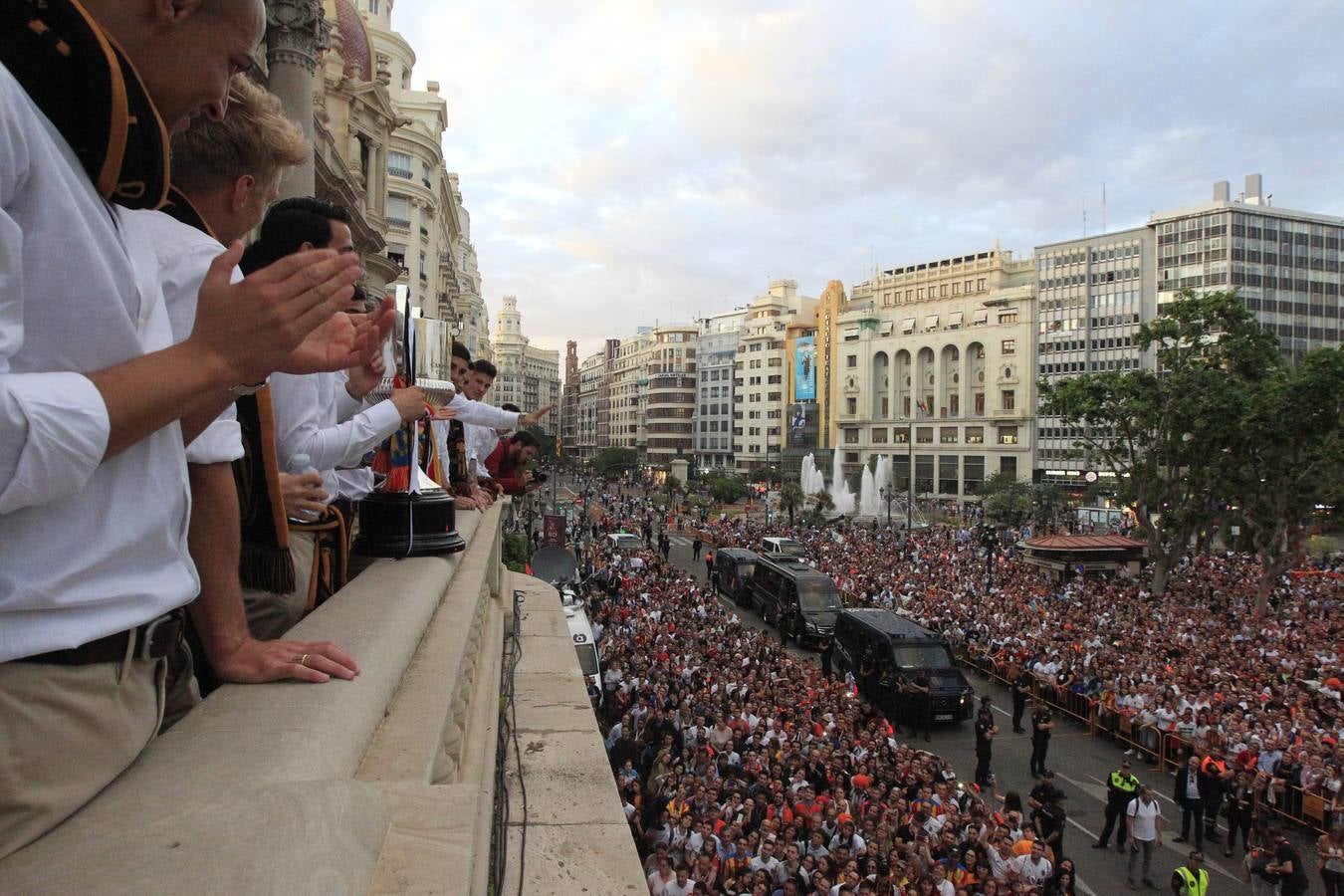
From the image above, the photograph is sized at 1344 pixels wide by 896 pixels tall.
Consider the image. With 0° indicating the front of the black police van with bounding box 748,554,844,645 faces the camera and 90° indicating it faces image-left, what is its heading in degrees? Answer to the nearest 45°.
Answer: approximately 315°

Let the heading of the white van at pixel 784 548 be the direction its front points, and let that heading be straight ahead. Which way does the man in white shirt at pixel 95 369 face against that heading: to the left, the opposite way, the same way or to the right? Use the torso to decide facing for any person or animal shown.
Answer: to the left

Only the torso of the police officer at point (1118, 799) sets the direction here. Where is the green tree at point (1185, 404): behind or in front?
behind

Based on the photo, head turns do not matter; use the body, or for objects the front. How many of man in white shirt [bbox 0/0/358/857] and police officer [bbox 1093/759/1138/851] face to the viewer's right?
1

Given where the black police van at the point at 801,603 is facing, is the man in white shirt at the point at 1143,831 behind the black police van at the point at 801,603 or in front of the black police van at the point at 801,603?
in front

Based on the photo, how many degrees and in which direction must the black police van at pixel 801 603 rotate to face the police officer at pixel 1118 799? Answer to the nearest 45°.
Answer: approximately 45° to its right

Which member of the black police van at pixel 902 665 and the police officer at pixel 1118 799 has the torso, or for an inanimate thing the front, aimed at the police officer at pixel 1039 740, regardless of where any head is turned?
the black police van

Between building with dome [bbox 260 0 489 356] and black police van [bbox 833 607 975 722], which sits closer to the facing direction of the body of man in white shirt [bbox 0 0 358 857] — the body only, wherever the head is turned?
the black police van

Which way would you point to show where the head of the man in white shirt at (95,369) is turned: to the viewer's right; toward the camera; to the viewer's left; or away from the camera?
to the viewer's right

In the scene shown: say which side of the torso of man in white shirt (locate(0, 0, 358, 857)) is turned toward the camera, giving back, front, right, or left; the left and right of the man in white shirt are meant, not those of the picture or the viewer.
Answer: right

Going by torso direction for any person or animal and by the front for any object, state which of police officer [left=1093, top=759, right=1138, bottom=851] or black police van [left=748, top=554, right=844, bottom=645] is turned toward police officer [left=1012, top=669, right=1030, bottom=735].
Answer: the black police van

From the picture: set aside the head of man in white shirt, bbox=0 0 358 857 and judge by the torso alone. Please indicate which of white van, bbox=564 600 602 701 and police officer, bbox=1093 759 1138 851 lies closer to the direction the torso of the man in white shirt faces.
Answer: the police officer

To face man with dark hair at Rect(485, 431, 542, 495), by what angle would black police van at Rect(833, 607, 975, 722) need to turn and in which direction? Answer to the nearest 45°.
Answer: approximately 90° to its right

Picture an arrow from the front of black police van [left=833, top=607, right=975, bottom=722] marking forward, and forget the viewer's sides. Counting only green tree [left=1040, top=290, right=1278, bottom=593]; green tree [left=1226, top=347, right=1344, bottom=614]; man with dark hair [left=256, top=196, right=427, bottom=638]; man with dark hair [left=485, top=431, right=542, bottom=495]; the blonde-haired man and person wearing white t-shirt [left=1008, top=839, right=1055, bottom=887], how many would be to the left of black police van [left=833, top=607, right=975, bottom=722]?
2

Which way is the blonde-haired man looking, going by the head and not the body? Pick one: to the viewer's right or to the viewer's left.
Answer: to the viewer's right
